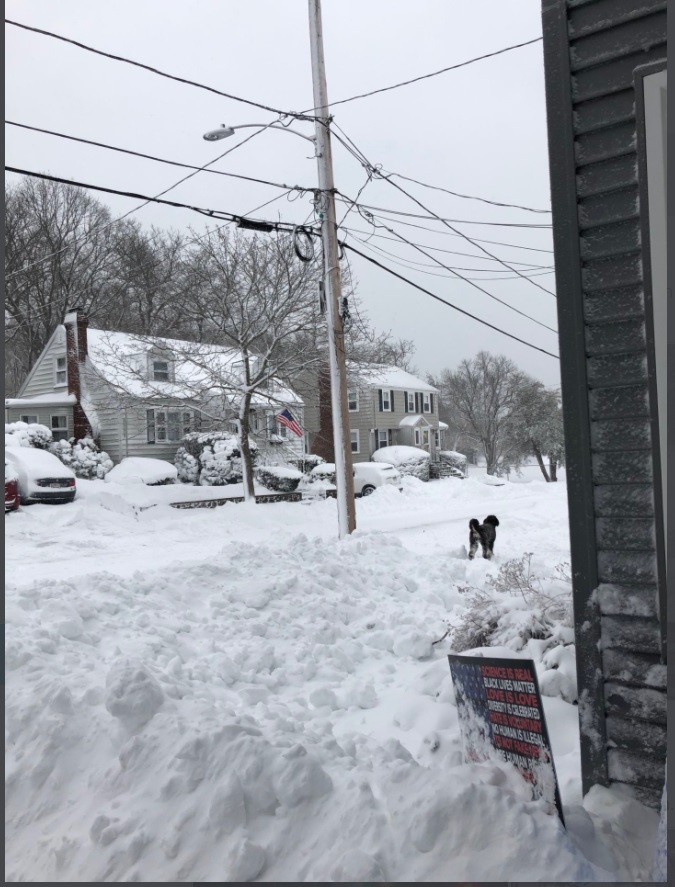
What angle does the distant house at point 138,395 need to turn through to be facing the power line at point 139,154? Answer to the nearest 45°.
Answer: approximately 45° to its right

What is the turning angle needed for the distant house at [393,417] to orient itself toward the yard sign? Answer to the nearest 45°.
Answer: approximately 45° to its right

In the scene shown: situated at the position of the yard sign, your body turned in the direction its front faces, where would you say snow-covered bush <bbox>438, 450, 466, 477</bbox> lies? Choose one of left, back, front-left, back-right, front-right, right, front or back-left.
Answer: back-right

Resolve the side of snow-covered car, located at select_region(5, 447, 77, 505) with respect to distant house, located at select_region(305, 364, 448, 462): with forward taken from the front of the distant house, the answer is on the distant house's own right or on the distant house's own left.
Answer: on the distant house's own right

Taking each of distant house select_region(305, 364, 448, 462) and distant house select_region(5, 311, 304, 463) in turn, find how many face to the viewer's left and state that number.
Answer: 0

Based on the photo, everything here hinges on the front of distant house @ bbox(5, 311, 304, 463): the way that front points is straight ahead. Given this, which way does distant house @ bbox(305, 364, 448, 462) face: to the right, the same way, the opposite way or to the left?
the same way

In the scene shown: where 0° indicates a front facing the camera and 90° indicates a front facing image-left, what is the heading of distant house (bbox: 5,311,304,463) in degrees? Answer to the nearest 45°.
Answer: approximately 315°

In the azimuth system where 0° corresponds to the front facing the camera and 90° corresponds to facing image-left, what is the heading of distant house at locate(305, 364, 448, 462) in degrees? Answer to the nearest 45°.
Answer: approximately 315°

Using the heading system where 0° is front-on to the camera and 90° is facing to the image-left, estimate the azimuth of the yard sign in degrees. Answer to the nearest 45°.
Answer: approximately 45°

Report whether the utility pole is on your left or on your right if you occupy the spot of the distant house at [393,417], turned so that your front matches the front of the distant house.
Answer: on your right

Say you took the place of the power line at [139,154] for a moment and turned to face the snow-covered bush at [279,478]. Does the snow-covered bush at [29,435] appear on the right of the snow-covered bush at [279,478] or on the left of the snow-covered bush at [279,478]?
left

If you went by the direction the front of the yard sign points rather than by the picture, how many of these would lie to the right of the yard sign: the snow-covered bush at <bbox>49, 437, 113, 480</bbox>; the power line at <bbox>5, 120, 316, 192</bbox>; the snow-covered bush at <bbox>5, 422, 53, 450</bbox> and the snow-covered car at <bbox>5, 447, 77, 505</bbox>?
4
